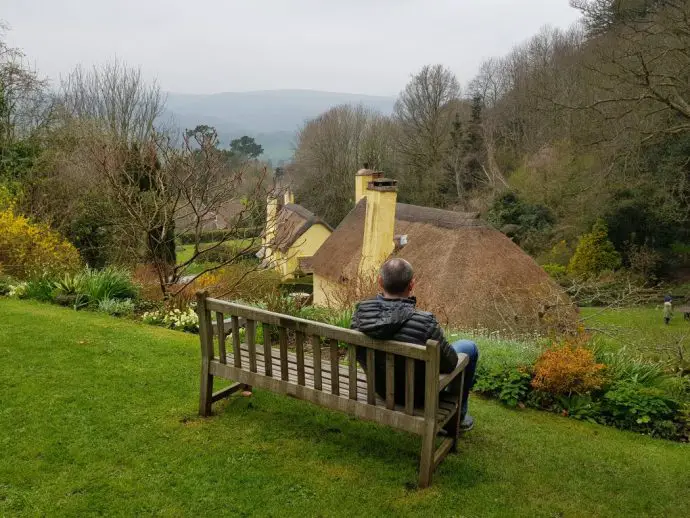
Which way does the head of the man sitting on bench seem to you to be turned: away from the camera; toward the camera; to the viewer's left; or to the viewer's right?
away from the camera

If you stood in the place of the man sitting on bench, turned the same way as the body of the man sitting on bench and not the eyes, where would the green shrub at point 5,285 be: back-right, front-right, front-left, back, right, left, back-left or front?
left

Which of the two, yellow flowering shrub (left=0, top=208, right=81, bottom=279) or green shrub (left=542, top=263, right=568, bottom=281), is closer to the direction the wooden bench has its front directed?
the green shrub

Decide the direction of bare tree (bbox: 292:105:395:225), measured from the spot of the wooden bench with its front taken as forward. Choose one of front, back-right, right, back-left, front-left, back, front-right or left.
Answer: front-left

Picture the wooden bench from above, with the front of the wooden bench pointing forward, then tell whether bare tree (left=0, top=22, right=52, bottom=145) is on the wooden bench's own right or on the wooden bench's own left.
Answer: on the wooden bench's own left

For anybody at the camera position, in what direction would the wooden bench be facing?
facing away from the viewer and to the right of the viewer

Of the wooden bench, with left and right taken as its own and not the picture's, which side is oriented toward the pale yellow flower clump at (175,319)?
left

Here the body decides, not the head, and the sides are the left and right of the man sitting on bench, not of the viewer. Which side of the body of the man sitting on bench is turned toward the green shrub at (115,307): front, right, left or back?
left

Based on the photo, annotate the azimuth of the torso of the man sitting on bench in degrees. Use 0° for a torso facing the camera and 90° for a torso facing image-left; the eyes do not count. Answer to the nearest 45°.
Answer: approximately 225°
